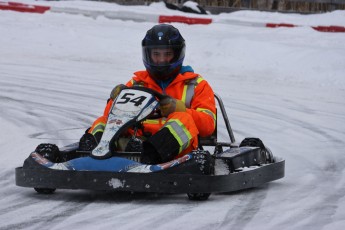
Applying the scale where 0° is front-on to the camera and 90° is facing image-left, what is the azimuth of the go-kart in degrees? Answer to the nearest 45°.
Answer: approximately 45°

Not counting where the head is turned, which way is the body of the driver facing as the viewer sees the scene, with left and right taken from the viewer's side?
facing the viewer and to the left of the viewer

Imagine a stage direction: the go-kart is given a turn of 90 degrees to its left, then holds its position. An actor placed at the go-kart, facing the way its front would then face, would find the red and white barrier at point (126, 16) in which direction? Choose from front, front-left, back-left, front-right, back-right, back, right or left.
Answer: back-left

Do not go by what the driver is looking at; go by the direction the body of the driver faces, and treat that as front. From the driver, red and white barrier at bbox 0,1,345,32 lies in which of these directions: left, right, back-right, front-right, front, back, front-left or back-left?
back-right
